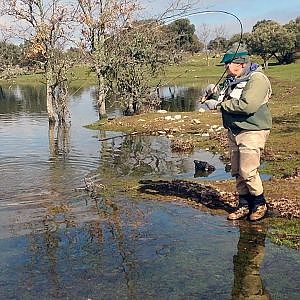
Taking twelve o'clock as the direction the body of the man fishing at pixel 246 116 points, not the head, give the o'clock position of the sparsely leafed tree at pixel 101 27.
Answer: The sparsely leafed tree is roughly at 2 o'clock from the man fishing.

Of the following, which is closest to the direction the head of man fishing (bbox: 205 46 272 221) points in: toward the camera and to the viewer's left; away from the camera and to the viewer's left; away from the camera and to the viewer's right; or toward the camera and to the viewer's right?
toward the camera and to the viewer's left

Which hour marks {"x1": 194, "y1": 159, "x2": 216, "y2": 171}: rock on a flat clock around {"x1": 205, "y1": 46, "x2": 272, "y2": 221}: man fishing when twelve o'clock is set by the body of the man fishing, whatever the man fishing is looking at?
The rock is roughly at 4 o'clock from the man fishing.

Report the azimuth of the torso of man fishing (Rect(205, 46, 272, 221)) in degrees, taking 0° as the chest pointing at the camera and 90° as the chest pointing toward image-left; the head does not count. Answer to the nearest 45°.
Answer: approximately 45°
